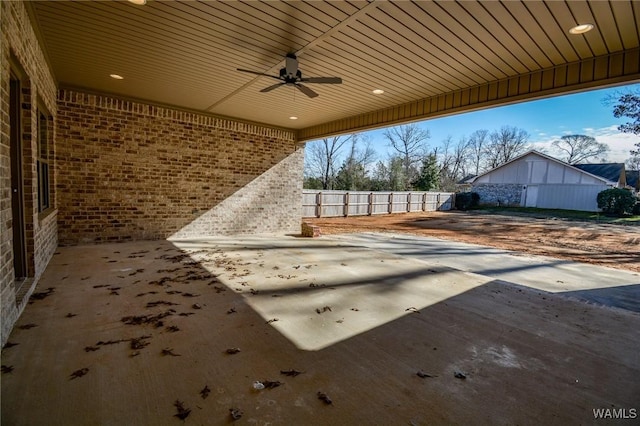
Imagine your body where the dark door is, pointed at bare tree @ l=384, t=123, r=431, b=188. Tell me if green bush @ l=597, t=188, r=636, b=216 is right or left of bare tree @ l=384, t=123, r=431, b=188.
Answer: right

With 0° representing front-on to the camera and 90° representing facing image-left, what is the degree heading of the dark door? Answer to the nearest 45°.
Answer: approximately 270°

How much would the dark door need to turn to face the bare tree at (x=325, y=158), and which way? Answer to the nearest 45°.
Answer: approximately 45° to its left

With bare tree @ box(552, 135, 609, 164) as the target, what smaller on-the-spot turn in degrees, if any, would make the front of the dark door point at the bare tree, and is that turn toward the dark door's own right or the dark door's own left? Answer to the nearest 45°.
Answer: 0° — it already faces it

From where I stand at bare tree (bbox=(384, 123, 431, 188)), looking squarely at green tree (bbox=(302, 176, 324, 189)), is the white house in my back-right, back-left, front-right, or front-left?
back-left

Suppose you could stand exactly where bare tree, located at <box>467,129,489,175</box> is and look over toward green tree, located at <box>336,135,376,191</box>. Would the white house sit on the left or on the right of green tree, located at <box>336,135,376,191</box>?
left

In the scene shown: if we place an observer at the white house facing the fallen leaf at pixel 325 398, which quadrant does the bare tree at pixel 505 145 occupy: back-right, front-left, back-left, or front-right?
back-right

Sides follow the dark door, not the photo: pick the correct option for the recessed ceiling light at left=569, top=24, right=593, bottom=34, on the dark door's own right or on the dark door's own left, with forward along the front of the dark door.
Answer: on the dark door's own right
